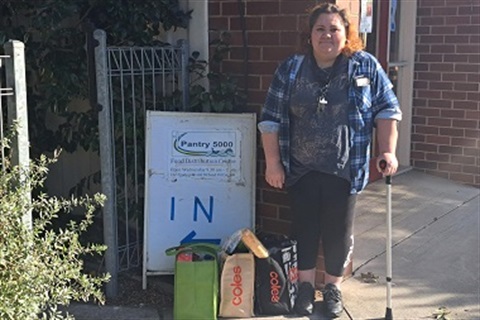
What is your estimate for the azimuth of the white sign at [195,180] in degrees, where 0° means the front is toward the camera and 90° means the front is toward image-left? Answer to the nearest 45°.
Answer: approximately 0°

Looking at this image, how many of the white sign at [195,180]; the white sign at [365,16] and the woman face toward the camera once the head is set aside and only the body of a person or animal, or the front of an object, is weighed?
3

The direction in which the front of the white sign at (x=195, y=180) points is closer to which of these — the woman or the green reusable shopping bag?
the green reusable shopping bag

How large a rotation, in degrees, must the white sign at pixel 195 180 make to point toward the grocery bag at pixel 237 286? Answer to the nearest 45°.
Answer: approximately 45° to its left

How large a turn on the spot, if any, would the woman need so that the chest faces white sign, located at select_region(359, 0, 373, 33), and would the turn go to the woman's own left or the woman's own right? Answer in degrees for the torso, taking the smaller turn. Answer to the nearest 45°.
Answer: approximately 180°

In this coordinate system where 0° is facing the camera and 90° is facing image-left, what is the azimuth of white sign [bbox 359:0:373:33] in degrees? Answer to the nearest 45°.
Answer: approximately 0°

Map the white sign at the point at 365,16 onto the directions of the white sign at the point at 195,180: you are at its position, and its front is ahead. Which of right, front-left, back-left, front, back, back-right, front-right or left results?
left
